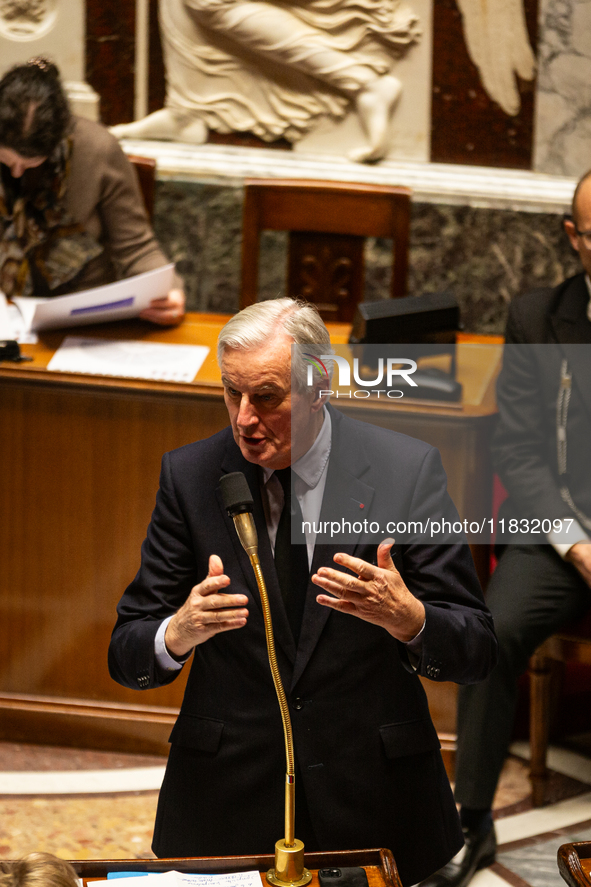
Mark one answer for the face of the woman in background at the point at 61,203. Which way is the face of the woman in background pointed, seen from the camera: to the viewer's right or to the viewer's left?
to the viewer's left

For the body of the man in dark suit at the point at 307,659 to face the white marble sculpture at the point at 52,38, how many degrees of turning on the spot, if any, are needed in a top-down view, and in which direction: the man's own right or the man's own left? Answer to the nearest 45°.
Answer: approximately 180°

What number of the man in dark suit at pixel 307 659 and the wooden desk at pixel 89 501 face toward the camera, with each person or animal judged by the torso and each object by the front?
2

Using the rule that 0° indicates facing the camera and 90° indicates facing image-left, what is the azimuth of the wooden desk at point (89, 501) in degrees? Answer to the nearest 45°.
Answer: approximately 0°

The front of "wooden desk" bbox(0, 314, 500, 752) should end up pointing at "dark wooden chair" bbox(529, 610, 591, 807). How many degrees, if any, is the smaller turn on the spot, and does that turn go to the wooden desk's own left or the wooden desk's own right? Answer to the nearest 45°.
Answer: approximately 90° to the wooden desk's own left

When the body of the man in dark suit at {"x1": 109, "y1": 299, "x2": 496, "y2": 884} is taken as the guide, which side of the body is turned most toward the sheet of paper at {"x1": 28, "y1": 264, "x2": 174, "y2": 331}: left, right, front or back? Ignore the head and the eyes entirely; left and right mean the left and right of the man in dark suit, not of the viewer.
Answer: back

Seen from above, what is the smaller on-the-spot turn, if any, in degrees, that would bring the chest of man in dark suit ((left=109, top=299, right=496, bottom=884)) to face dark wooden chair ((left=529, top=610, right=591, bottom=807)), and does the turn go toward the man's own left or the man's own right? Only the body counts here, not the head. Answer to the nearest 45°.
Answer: approximately 135° to the man's own left

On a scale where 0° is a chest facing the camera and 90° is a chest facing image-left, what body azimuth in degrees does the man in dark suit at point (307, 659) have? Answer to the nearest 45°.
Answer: approximately 0°

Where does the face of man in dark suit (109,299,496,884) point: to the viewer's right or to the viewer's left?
to the viewer's left
